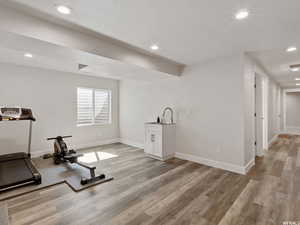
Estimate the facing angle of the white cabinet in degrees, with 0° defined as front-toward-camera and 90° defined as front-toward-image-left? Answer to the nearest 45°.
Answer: approximately 45°

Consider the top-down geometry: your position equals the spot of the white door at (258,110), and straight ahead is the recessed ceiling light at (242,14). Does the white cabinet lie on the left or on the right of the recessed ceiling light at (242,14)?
right

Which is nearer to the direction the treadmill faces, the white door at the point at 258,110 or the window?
the window

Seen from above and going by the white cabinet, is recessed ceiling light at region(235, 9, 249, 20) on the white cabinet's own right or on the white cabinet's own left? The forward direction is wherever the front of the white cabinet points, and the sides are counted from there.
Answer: on the white cabinet's own left

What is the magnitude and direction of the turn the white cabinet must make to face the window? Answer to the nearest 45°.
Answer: approximately 90° to its right

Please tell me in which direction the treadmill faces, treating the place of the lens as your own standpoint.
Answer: facing away from the viewer and to the left of the viewer
